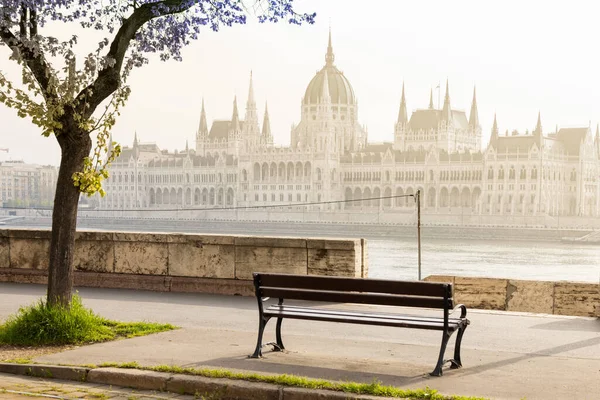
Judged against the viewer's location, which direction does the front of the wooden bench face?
facing away from the viewer and to the right of the viewer
